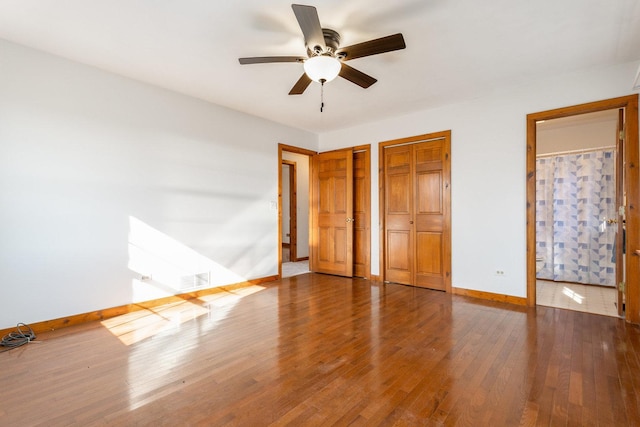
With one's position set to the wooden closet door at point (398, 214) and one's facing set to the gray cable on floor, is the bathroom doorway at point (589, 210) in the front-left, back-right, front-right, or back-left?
back-left

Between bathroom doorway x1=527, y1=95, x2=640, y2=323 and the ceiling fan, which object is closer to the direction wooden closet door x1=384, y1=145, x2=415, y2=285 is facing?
the ceiling fan

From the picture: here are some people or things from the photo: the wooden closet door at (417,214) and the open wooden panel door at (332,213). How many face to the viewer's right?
0

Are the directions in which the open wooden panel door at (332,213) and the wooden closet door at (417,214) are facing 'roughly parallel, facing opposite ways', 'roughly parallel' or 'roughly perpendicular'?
roughly parallel

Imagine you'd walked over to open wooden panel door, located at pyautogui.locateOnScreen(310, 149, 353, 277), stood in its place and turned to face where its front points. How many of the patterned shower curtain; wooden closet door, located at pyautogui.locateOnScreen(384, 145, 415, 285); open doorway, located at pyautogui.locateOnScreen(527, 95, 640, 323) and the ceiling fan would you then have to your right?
0

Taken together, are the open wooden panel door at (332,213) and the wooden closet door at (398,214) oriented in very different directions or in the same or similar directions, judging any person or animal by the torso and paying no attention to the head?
same or similar directions

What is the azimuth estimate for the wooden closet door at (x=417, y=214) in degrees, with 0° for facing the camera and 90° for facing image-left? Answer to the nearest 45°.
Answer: approximately 45°

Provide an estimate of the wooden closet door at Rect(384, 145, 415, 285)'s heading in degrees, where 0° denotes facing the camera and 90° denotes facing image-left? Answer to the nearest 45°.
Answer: approximately 45°

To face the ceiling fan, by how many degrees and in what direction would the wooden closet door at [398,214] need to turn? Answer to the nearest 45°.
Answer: approximately 45° to its left

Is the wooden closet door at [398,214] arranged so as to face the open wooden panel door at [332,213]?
no

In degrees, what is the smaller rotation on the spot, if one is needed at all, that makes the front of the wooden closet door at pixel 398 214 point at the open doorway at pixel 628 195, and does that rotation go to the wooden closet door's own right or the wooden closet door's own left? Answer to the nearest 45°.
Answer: approximately 90° to the wooden closet door's own left

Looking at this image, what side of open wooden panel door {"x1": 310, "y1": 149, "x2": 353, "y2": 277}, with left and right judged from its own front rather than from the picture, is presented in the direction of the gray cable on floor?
front

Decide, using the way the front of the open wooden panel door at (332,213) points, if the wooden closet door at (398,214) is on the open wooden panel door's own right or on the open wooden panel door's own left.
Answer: on the open wooden panel door's own left

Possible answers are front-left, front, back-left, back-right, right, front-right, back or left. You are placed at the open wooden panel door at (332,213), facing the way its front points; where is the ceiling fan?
front-left

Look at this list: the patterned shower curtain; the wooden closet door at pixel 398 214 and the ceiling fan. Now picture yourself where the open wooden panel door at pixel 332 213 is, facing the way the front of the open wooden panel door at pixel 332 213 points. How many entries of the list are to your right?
0

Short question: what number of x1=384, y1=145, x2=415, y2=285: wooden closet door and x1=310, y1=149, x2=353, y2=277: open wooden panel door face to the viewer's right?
0

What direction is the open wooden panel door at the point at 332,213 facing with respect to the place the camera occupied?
facing the viewer and to the left of the viewer
